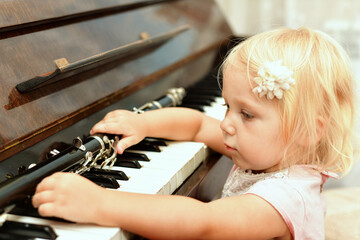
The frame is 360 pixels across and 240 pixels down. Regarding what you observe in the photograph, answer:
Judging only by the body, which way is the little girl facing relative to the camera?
to the viewer's left

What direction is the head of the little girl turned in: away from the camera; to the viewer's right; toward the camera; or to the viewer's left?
to the viewer's left

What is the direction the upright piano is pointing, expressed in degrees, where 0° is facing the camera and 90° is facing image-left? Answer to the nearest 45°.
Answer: approximately 315°

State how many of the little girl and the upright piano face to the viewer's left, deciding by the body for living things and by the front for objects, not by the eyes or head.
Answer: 1
